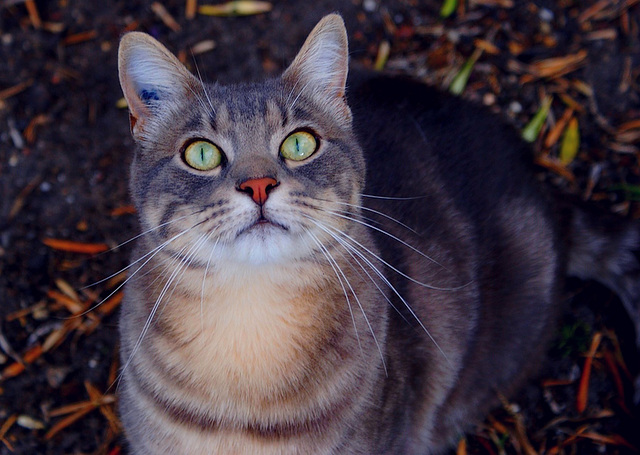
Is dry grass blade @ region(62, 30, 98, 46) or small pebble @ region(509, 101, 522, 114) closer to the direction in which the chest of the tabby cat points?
the dry grass blade

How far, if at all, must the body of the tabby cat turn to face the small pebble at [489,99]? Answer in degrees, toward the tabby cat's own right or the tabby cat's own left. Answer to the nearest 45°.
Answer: approximately 180°

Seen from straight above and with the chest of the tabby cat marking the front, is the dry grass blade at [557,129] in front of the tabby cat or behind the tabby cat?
behind

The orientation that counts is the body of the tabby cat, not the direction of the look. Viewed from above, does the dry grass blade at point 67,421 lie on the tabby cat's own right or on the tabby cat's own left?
on the tabby cat's own right

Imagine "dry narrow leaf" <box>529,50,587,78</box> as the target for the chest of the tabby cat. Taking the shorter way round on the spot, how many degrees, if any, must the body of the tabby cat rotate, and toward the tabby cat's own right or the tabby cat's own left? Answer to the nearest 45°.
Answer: approximately 180°

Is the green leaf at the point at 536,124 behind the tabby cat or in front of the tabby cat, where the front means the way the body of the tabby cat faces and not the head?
behind

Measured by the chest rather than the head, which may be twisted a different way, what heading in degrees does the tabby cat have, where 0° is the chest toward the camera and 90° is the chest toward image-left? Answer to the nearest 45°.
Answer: approximately 45°

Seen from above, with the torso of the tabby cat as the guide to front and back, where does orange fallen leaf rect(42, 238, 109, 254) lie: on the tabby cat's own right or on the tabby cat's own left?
on the tabby cat's own right

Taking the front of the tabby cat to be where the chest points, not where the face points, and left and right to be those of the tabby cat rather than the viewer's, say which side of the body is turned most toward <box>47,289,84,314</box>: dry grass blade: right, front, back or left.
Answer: right

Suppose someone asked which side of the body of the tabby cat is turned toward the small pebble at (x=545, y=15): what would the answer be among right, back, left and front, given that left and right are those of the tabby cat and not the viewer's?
back
